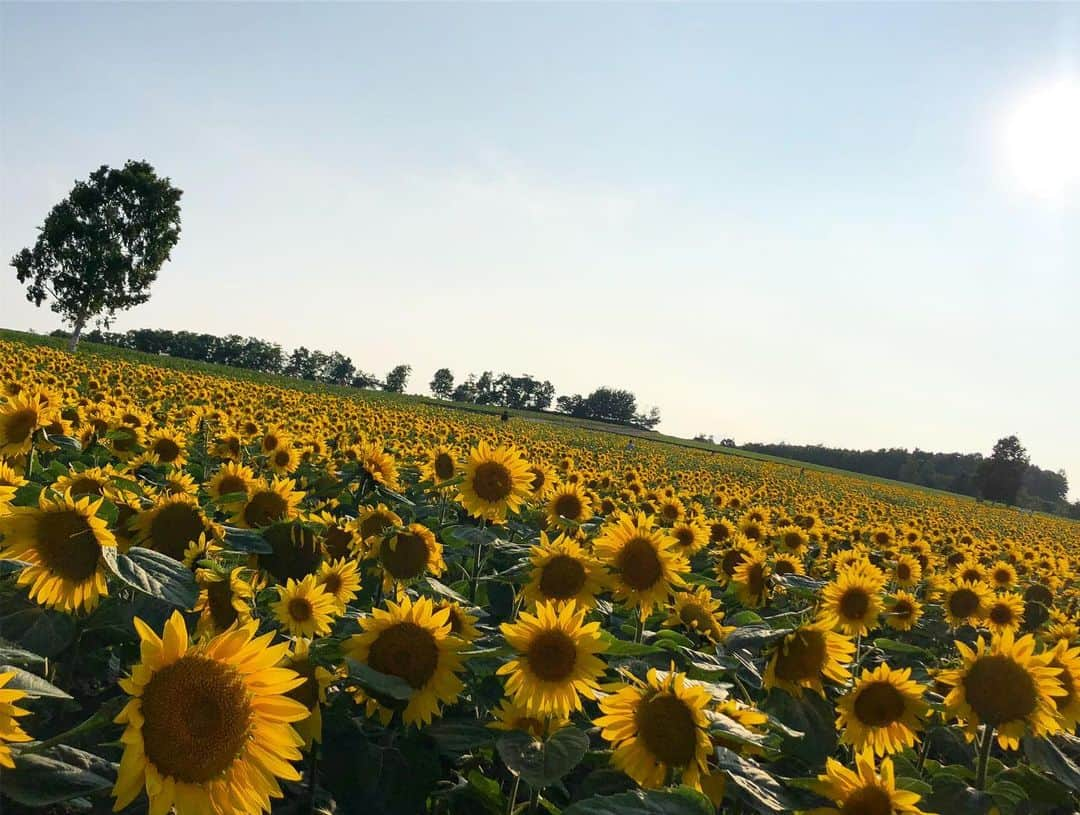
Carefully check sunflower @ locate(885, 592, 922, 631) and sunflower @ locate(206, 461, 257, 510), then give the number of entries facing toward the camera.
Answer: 2

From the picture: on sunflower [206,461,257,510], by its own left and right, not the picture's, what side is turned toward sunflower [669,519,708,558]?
left

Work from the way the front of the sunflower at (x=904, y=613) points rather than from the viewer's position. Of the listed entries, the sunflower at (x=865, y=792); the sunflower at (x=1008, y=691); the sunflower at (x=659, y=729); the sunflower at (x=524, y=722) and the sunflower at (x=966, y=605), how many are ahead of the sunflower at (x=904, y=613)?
4

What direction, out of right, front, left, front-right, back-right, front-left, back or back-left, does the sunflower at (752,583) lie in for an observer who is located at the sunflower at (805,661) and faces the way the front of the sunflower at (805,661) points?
back-right

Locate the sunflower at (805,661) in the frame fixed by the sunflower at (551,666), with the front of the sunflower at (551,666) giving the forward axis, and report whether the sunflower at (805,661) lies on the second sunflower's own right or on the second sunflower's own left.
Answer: on the second sunflower's own left

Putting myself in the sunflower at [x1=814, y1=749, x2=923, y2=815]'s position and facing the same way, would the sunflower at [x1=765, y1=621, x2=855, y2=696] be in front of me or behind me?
behind

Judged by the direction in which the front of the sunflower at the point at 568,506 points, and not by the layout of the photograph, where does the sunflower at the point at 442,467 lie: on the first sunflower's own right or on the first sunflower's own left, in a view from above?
on the first sunflower's own right

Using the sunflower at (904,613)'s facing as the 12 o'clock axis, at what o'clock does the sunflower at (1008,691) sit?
the sunflower at (1008,691) is roughly at 12 o'clock from the sunflower at (904,613).
